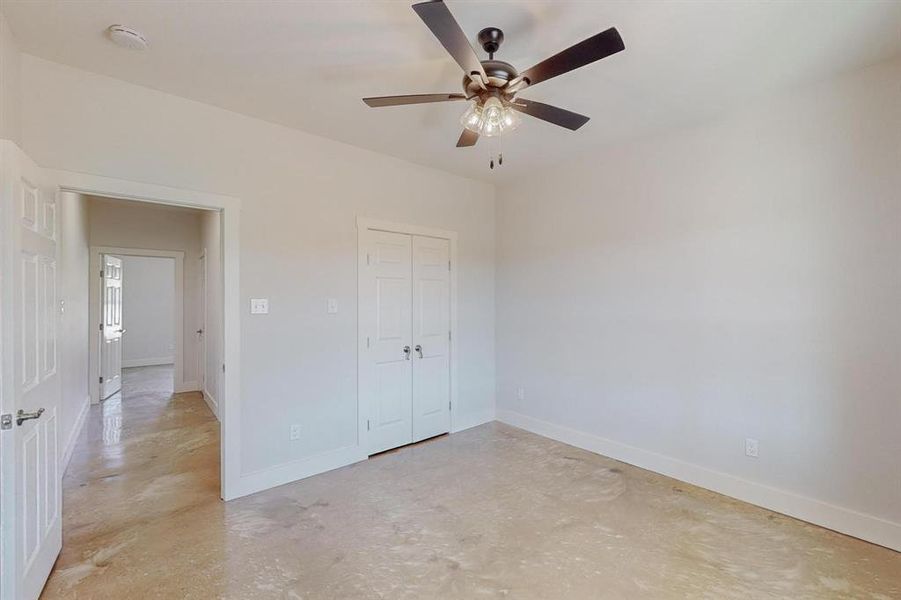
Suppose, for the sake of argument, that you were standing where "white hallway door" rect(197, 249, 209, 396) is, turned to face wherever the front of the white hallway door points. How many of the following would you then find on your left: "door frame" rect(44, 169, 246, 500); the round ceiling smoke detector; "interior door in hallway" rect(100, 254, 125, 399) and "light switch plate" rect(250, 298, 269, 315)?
3

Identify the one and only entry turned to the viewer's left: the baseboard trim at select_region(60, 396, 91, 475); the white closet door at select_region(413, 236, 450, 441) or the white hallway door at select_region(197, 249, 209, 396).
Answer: the white hallway door

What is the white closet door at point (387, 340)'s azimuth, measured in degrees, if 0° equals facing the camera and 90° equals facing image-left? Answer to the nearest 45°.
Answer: approximately 315°

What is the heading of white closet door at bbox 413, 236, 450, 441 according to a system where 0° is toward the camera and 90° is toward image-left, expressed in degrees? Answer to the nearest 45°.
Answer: approximately 315°

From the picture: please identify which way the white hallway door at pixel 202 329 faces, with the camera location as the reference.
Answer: facing to the left of the viewer

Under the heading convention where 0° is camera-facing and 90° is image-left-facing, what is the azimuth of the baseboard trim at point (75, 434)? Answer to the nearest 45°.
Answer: approximately 270°

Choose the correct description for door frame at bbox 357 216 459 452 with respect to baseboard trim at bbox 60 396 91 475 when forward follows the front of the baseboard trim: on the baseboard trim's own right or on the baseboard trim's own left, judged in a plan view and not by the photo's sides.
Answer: on the baseboard trim's own right

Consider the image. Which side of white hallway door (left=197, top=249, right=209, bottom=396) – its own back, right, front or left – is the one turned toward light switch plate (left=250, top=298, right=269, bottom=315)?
left

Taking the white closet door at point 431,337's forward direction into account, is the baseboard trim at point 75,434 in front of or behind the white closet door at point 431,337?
behind

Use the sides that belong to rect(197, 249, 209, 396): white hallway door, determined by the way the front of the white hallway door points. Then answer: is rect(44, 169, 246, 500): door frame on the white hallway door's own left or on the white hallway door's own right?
on the white hallway door's own left

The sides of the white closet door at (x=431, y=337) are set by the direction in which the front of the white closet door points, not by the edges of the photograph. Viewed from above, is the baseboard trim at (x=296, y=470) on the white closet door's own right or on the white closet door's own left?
on the white closet door's own right
